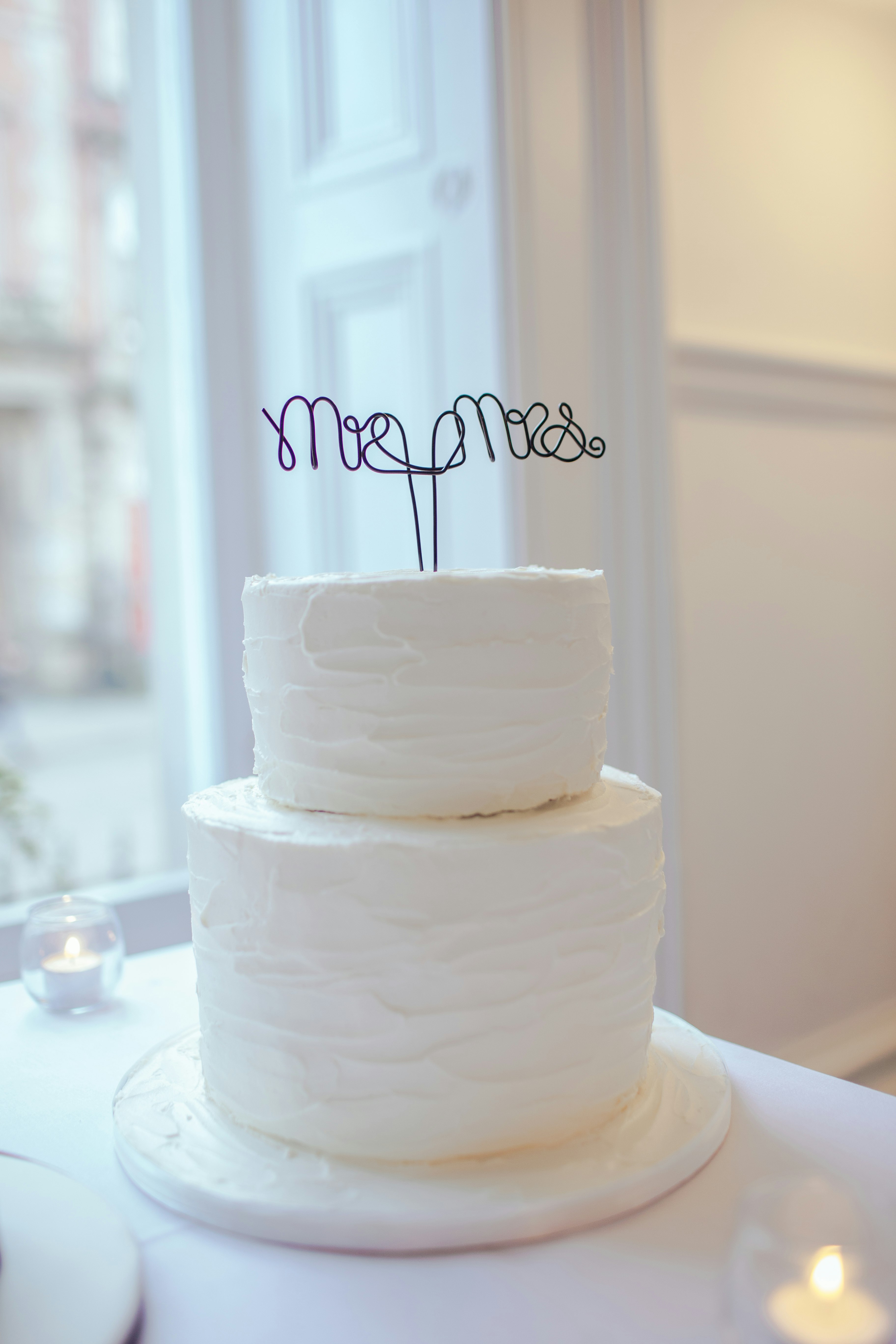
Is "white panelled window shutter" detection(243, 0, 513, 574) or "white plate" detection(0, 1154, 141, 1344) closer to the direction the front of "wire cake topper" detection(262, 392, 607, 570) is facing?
the white plate

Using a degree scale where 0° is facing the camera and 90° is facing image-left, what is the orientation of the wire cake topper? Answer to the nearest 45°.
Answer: approximately 0°

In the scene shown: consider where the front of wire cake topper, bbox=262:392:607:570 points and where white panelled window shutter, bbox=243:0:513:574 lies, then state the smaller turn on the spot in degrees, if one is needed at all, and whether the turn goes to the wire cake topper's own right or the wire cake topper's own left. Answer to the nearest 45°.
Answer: approximately 180°

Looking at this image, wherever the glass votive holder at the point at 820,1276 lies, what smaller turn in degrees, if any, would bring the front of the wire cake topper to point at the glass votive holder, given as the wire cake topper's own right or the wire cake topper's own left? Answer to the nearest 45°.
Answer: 0° — it already faces it
